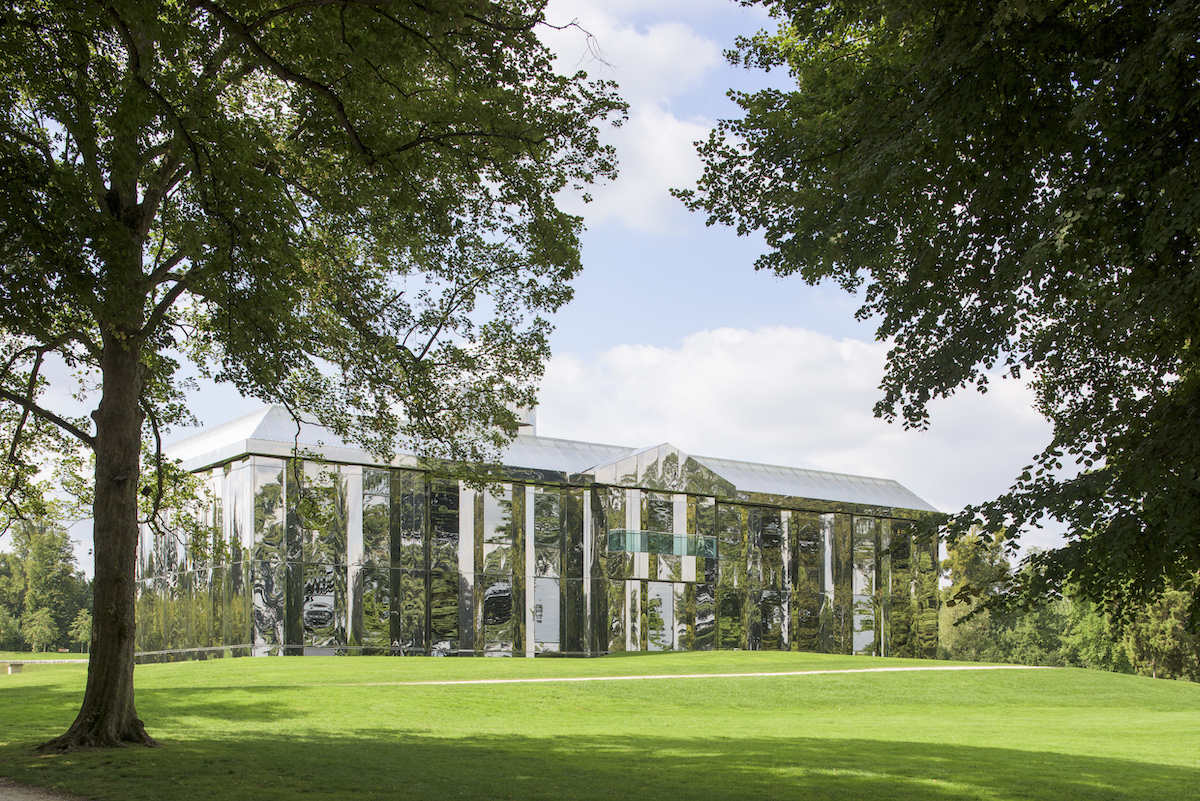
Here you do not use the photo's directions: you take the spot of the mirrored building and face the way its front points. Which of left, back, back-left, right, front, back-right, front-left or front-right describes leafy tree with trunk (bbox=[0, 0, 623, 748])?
front-right

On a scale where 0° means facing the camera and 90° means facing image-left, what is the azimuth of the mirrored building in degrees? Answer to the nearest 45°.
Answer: approximately 315°

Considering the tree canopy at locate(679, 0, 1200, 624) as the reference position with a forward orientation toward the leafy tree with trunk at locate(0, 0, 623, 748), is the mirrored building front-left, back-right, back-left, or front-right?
front-right

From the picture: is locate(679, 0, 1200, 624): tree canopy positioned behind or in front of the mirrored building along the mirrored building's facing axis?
in front
